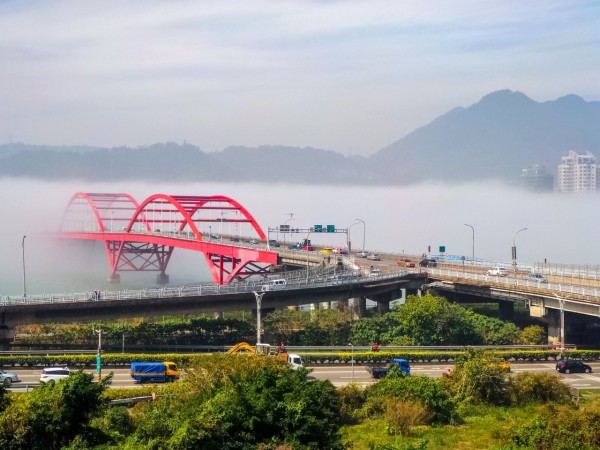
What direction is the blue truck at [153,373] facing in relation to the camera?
to the viewer's right

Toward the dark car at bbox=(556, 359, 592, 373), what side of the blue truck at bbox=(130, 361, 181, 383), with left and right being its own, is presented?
front

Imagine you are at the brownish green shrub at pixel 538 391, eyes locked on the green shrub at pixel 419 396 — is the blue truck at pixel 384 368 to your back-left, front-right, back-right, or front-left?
front-right

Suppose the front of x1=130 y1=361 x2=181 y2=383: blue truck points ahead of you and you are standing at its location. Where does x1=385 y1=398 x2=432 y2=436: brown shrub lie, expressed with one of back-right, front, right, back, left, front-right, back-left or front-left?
front-right

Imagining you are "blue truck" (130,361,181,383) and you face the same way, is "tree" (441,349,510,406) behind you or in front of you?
in front

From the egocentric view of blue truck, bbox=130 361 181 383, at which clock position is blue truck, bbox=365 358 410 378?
blue truck, bbox=365 358 410 378 is roughly at 12 o'clock from blue truck, bbox=130 361 181 383.

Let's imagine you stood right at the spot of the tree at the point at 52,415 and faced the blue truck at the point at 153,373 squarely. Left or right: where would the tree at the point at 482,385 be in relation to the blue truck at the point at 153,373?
right

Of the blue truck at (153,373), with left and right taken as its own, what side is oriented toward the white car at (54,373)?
back

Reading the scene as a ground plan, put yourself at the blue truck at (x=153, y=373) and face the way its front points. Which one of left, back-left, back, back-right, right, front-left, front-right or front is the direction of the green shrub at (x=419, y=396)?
front-right
